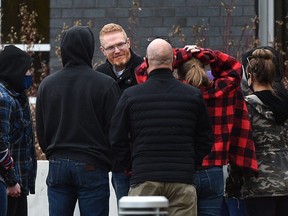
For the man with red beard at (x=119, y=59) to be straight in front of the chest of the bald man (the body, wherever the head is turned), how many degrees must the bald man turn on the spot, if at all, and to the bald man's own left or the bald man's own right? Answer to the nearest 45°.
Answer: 0° — they already face them

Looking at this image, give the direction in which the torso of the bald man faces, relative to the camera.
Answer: away from the camera

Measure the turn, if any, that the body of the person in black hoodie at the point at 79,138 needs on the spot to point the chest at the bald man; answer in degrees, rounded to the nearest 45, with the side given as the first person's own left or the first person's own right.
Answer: approximately 135° to the first person's own right

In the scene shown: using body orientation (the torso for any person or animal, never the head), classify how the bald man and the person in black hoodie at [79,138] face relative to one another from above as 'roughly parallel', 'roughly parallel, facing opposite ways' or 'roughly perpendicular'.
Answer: roughly parallel

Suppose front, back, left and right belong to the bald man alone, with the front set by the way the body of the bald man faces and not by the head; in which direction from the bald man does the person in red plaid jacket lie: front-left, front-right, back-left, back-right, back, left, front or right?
front-right

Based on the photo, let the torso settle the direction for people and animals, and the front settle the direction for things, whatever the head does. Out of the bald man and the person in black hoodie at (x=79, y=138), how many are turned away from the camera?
2

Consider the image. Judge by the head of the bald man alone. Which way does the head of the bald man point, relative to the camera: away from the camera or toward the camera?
away from the camera

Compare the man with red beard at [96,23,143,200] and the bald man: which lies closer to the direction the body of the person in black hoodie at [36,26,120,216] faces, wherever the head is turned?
the man with red beard

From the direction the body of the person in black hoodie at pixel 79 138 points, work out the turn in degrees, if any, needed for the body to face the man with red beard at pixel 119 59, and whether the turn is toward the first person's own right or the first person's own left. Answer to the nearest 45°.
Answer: approximately 45° to the first person's own right

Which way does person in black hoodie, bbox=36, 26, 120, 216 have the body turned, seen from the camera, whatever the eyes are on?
away from the camera
